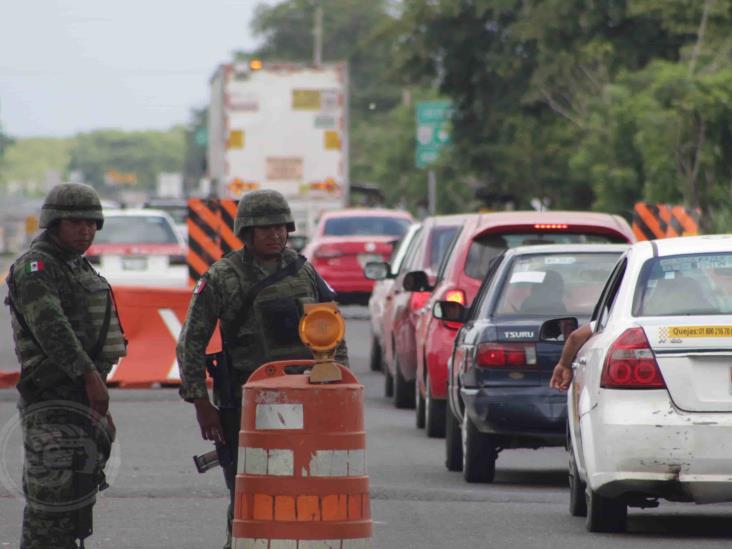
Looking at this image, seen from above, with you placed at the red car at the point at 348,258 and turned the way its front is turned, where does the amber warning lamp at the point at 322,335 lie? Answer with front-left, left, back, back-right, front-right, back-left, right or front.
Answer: back

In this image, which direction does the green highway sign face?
toward the camera

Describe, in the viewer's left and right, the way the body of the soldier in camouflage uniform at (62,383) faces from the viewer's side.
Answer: facing the viewer and to the right of the viewer

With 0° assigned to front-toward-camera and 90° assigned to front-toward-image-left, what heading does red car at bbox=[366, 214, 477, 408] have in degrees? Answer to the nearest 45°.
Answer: approximately 180°

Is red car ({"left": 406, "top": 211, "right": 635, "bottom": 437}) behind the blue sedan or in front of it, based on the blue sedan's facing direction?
in front

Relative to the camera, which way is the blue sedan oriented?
away from the camera

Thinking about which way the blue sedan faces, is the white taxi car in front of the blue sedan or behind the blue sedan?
behind

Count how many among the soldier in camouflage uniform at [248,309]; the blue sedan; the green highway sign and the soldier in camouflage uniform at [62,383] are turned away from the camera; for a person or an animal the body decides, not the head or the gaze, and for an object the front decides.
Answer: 1

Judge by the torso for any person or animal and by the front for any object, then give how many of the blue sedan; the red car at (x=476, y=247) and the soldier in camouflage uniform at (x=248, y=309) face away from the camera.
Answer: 2

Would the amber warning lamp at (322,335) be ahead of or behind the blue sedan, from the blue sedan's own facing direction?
behind

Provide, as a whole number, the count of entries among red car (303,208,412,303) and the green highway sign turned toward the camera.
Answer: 1

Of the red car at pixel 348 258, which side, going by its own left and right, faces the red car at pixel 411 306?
back

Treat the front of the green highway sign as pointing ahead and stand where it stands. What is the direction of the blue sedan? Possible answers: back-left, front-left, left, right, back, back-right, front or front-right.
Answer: front

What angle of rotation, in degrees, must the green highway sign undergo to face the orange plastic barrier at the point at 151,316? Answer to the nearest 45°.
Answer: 0° — it already faces it

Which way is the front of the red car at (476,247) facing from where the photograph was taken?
facing away from the viewer
